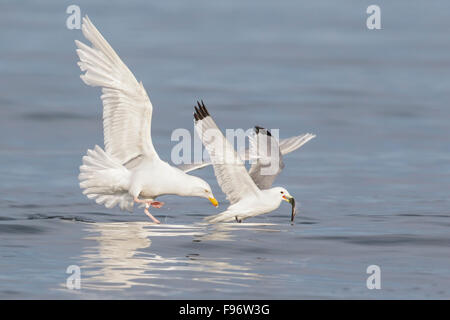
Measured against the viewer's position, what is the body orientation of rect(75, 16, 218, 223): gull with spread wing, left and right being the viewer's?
facing to the right of the viewer

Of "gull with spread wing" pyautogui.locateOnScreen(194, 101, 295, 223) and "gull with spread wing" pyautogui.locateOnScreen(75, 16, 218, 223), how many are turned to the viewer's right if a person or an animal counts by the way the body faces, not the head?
2

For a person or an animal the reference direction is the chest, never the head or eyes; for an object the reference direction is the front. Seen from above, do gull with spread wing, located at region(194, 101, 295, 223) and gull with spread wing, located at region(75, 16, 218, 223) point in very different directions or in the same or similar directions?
same or similar directions

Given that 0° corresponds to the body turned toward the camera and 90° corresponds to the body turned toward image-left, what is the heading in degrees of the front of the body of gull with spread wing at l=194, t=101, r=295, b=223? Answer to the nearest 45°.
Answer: approximately 270°

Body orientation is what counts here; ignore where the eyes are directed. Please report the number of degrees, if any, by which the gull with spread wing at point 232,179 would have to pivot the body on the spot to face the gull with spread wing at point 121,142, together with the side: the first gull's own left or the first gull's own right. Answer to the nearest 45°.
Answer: approximately 180°

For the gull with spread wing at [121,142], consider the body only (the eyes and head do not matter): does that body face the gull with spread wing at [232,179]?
yes
